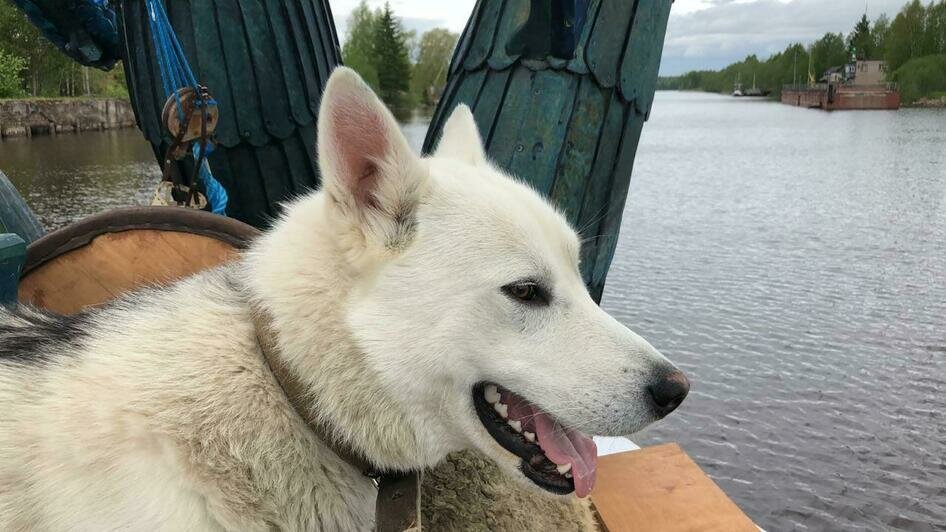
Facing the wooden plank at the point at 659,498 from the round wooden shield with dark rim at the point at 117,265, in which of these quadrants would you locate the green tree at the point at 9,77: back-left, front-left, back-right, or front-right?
back-left

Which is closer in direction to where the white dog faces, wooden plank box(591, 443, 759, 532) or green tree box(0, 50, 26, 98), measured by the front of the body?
the wooden plank

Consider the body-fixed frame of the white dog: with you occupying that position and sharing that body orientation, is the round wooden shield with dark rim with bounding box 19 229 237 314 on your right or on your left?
on your left

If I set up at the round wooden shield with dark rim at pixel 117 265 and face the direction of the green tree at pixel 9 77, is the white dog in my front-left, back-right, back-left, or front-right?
back-right

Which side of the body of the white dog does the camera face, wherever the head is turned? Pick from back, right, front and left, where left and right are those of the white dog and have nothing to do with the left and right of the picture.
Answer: right

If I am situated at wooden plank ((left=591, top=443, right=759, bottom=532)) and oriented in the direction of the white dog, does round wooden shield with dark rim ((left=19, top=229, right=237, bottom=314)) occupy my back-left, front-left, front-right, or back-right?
front-right
